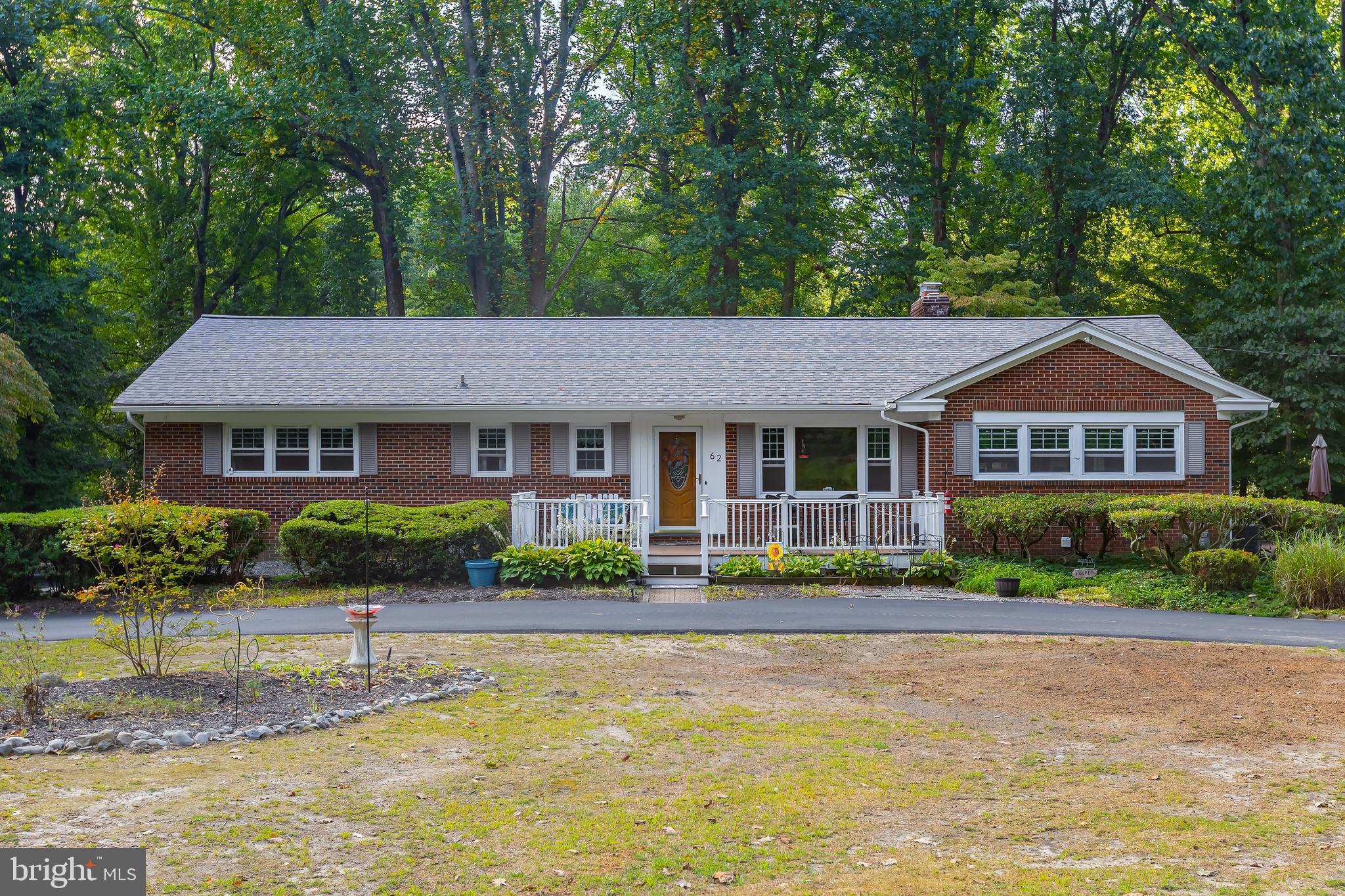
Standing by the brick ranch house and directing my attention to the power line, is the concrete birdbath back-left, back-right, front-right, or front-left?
back-right

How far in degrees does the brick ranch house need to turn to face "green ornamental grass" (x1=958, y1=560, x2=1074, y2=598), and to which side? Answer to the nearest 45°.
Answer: approximately 45° to its left

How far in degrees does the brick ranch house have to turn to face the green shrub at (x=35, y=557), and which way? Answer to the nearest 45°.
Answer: approximately 45° to its right

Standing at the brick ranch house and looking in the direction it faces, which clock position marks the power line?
The power line is roughly at 8 o'clock from the brick ranch house.

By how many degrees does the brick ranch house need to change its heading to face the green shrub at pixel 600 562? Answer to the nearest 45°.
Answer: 0° — it already faces it

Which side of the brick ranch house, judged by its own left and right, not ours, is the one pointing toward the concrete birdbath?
front

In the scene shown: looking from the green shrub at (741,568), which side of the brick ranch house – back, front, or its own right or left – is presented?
front

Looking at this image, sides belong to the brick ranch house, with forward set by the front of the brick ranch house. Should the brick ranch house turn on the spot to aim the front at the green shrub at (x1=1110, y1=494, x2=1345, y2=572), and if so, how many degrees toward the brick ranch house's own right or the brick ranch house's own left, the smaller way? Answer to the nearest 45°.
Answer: approximately 45° to the brick ranch house's own left

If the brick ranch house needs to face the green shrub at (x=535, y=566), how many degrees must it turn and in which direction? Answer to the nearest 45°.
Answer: approximately 45° to its right

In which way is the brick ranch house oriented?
toward the camera
